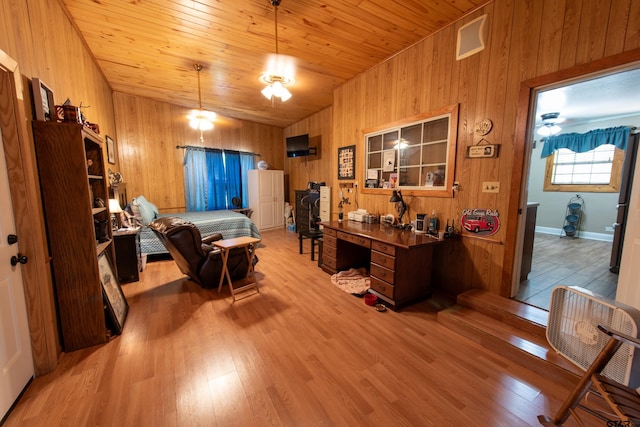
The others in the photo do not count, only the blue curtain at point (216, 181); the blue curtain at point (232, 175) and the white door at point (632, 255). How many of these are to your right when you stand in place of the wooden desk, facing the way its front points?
2

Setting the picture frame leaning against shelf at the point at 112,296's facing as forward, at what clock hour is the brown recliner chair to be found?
The brown recliner chair is roughly at 10 o'clock from the picture frame leaning against shelf.

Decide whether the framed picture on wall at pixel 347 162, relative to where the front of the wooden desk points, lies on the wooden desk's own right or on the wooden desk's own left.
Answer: on the wooden desk's own right

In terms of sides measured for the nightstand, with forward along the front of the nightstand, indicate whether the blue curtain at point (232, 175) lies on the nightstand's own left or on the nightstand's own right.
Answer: on the nightstand's own left

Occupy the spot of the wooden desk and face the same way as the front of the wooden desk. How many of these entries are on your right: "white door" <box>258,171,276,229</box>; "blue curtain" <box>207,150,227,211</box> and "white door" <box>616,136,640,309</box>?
2

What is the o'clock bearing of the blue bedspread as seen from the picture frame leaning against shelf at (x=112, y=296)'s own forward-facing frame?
The blue bedspread is roughly at 9 o'clock from the picture frame leaning against shelf.

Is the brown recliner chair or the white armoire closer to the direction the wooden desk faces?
the brown recliner chair

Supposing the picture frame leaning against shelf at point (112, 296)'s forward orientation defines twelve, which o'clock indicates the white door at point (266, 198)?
The white door is roughly at 9 o'clock from the picture frame leaning against shelf.
